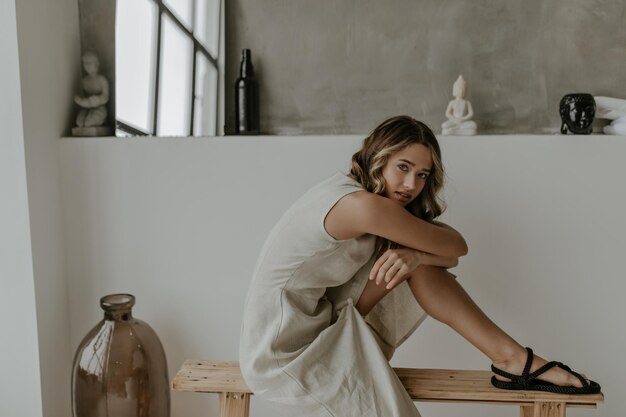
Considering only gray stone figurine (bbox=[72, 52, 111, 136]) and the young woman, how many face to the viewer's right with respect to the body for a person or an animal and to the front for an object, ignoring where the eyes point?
1

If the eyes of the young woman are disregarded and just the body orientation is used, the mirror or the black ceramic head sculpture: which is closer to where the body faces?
the black ceramic head sculpture

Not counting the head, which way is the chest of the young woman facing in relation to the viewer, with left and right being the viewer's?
facing to the right of the viewer

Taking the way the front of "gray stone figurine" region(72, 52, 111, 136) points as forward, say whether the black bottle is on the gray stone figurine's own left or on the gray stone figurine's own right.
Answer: on the gray stone figurine's own left

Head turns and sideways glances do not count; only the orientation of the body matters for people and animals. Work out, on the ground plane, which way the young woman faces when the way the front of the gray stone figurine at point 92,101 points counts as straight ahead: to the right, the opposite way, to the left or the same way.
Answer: to the left

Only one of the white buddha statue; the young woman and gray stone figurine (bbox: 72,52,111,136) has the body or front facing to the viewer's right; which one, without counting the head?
the young woman

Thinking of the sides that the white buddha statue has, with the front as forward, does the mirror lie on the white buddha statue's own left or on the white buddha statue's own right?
on the white buddha statue's own right

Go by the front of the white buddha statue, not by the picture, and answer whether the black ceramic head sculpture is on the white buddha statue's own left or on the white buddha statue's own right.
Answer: on the white buddha statue's own left

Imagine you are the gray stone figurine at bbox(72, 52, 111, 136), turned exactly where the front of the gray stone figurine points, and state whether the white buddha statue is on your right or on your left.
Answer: on your left
